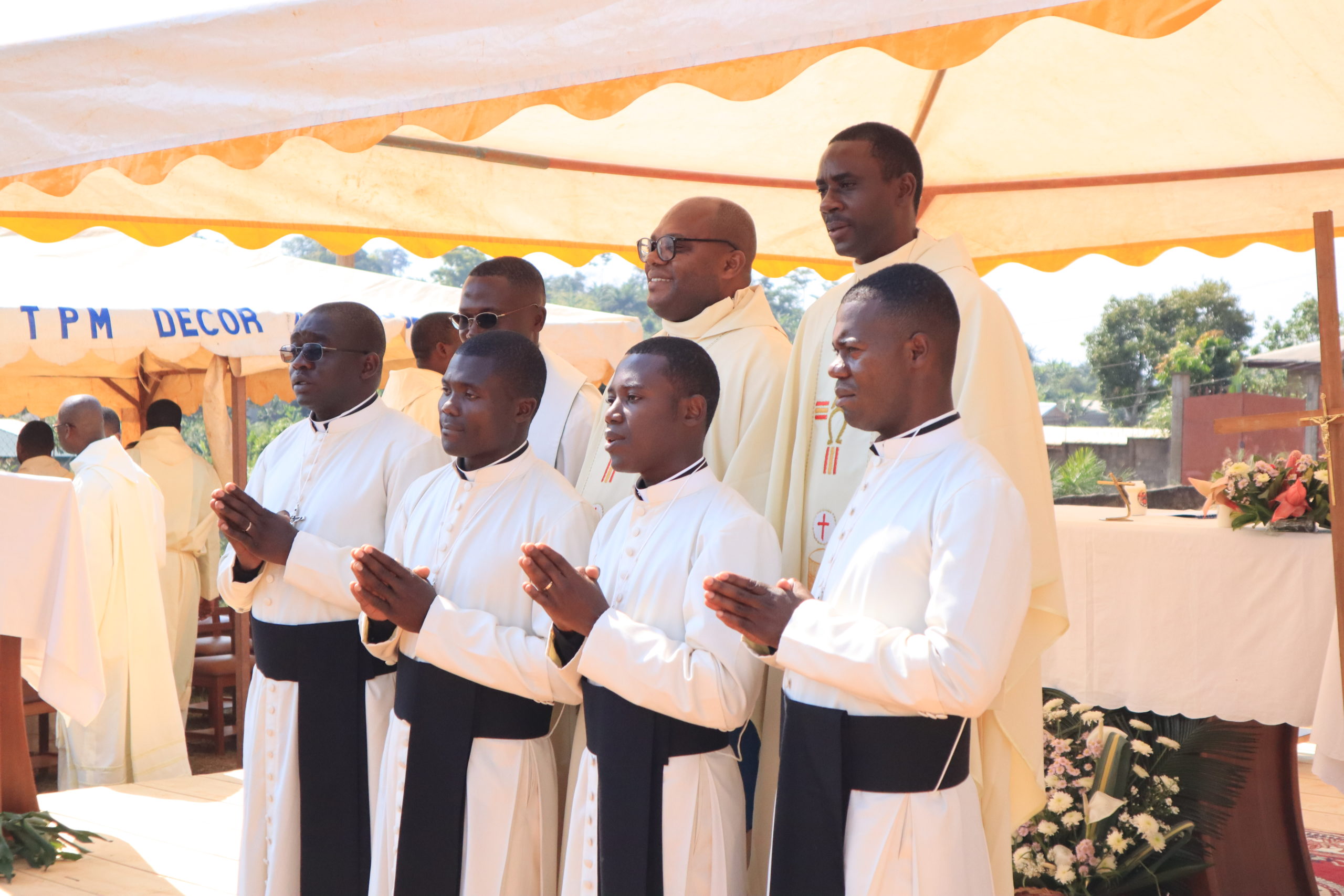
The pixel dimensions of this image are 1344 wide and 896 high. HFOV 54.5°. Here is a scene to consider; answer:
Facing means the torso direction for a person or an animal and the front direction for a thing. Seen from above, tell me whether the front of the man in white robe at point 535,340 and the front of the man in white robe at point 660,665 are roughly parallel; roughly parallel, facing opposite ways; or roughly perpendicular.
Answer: roughly parallel

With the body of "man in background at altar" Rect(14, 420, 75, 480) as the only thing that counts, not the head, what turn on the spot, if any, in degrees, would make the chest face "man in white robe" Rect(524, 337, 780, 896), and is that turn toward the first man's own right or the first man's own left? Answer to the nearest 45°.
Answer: approximately 180°

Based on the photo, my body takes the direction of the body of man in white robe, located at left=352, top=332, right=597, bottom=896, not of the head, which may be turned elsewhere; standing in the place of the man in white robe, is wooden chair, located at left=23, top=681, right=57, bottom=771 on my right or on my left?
on my right

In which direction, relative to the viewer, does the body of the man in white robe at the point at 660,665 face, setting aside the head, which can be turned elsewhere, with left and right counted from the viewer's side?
facing the viewer and to the left of the viewer

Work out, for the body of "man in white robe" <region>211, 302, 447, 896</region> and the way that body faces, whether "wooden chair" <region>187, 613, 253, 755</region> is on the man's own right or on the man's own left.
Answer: on the man's own right

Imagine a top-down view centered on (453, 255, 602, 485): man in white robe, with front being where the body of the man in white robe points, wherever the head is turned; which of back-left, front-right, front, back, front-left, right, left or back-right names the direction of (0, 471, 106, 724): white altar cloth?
right

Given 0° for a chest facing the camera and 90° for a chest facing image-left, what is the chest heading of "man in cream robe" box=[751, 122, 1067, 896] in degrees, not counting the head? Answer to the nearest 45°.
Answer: approximately 45°

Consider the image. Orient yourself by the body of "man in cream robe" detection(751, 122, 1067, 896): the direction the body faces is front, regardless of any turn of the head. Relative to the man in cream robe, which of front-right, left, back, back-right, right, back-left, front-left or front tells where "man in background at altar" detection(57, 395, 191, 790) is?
right

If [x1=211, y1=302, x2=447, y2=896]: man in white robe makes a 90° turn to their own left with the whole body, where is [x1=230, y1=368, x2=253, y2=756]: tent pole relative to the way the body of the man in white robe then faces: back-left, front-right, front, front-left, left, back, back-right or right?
back-left

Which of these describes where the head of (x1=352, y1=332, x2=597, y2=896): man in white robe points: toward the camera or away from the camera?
toward the camera
